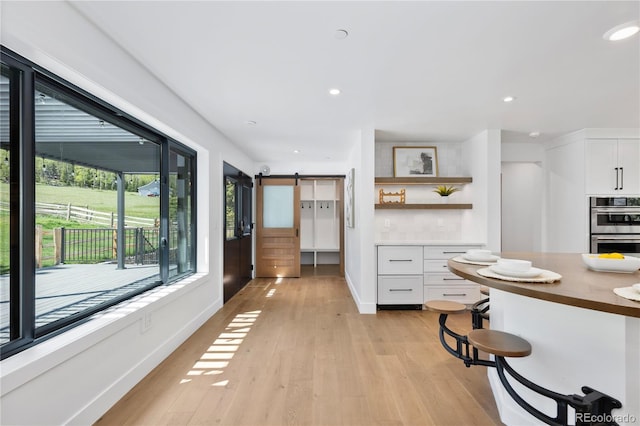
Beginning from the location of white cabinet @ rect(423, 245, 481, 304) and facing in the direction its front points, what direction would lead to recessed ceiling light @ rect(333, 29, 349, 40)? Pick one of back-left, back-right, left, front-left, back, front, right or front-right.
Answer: front

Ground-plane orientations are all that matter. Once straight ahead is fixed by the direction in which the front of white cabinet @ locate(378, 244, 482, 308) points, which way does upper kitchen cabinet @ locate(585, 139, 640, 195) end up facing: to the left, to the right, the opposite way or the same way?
the same way

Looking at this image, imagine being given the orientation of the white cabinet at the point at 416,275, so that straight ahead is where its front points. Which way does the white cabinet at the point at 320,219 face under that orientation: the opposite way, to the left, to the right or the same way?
the same way

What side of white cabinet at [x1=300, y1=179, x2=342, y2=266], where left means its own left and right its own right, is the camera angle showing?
front

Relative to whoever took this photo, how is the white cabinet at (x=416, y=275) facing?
facing the viewer

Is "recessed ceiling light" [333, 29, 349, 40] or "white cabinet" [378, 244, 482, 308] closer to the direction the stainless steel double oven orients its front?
the recessed ceiling light

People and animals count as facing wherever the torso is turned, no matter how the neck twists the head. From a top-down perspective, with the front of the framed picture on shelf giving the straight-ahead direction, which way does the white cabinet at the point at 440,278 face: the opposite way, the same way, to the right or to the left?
the same way

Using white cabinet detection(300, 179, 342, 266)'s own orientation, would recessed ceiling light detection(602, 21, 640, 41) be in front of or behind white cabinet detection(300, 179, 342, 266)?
in front

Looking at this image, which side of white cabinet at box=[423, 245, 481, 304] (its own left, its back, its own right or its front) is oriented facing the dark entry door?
right

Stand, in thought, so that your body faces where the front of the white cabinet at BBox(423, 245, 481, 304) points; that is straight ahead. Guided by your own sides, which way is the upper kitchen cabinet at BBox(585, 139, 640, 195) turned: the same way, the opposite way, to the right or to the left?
the same way

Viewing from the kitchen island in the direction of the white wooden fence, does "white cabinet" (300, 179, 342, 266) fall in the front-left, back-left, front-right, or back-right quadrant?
front-right
